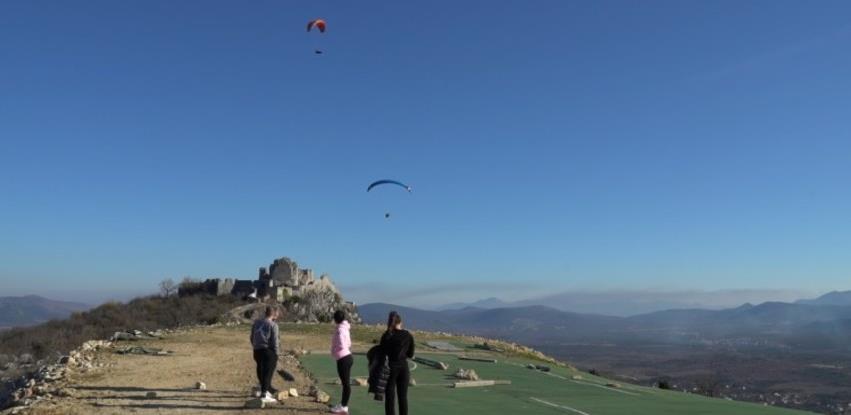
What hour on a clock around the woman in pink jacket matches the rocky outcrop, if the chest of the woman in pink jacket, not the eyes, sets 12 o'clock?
The rocky outcrop is roughly at 1 o'clock from the woman in pink jacket.

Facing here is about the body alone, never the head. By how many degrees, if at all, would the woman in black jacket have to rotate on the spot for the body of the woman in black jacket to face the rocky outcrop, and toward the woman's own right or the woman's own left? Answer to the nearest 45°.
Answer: approximately 45° to the woman's own left

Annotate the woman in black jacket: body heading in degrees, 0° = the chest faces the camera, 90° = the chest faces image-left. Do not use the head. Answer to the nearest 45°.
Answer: approximately 180°
